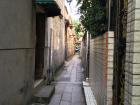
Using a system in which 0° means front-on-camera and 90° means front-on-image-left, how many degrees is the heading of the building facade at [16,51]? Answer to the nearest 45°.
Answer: approximately 270°

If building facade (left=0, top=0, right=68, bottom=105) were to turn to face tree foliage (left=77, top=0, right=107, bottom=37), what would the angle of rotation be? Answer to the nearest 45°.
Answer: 0° — it already faces it
